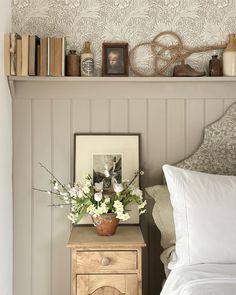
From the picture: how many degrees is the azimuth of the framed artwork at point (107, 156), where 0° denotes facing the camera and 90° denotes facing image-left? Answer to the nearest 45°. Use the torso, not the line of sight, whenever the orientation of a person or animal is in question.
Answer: approximately 0°

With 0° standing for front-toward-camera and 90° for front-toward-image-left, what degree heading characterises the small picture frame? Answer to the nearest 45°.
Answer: approximately 0°

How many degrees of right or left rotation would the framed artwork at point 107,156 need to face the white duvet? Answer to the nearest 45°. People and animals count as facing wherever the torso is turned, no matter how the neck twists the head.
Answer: approximately 45° to its left
